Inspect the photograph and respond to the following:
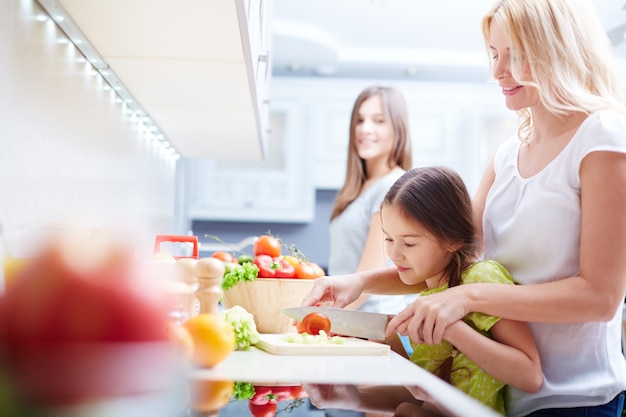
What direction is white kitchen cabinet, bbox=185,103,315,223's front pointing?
toward the camera

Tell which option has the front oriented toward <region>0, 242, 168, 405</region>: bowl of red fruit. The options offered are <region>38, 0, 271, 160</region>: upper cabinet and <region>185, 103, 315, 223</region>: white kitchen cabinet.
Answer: the white kitchen cabinet

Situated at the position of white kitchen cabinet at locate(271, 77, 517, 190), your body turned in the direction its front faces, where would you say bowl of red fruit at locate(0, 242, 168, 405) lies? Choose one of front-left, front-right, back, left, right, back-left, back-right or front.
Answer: front

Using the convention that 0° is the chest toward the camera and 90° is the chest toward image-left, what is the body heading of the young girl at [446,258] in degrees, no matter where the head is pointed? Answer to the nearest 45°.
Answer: approximately 45°

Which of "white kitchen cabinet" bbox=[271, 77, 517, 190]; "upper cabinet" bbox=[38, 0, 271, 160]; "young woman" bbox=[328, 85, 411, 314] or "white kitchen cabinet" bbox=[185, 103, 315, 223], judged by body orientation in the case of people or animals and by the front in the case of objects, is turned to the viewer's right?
the upper cabinet

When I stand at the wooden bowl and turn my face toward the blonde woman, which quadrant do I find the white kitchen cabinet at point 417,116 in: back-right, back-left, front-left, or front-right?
back-left

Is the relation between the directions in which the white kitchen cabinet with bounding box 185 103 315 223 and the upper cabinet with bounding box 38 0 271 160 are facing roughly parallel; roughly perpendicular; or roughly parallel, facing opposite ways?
roughly perpendicular

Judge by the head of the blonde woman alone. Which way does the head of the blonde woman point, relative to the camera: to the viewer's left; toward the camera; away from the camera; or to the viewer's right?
to the viewer's left

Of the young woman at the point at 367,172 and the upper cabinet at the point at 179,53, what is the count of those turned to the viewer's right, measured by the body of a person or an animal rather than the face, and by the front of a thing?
1

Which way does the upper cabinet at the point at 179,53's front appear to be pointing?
to the viewer's right

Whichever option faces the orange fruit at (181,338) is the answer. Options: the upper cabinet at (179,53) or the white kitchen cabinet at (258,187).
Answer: the white kitchen cabinet

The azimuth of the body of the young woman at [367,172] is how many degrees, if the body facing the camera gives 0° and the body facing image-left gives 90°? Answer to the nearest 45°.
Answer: approximately 45°

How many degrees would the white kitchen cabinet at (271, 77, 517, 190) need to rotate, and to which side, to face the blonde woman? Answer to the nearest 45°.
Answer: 0° — it already faces them

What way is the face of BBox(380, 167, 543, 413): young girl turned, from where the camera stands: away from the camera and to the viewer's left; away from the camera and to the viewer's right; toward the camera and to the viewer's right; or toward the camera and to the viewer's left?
toward the camera and to the viewer's left

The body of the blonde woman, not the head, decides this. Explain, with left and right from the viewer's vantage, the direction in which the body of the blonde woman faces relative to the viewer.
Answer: facing the viewer and to the left of the viewer
